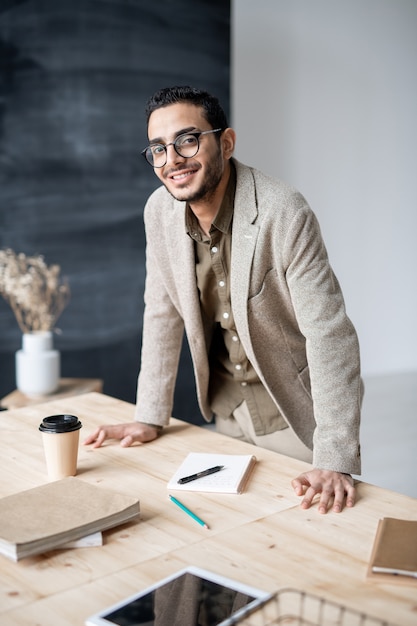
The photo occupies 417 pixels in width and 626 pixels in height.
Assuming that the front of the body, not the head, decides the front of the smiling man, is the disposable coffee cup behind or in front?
in front

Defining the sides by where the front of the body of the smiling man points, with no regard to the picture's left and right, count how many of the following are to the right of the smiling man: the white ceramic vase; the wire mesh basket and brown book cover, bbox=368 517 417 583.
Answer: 1

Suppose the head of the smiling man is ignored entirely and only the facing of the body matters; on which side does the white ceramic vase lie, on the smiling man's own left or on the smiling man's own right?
on the smiling man's own right

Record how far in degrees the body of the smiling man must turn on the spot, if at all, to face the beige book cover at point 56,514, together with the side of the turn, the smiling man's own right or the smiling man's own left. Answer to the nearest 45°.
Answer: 0° — they already face it

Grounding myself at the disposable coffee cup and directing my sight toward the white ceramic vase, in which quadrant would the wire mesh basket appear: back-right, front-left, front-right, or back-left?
back-right

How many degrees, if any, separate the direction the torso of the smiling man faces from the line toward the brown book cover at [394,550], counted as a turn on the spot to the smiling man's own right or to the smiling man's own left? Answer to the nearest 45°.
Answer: approximately 45° to the smiling man's own left

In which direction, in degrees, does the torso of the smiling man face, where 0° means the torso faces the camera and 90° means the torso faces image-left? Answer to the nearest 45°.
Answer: approximately 45°

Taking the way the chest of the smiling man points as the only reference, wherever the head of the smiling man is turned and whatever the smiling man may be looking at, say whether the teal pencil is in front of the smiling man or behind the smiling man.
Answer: in front
